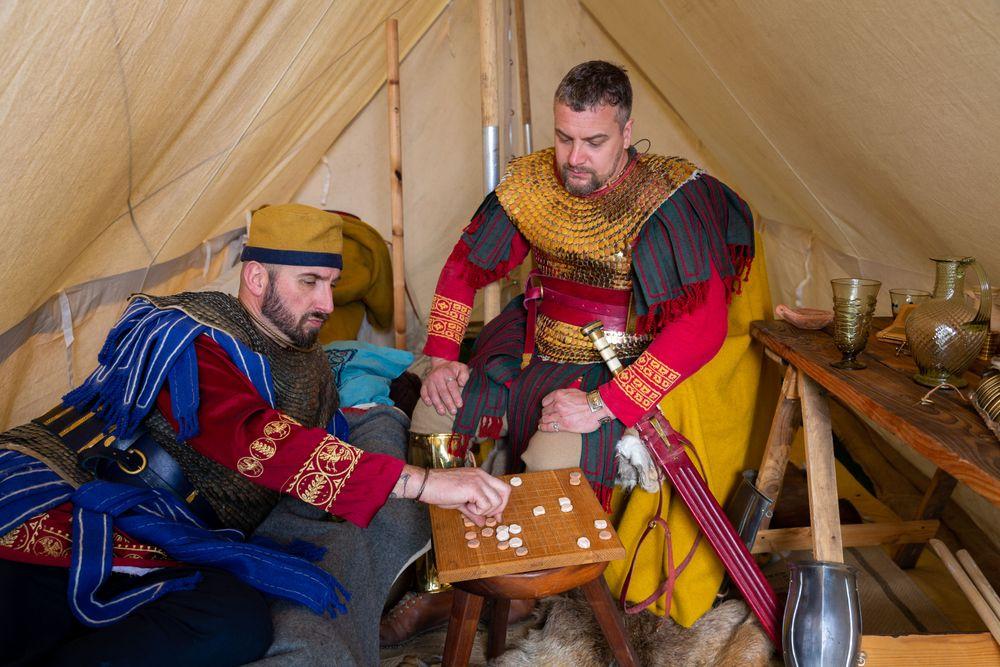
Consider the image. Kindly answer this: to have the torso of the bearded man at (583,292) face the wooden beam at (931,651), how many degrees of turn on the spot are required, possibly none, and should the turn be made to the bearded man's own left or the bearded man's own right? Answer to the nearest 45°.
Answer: approximately 90° to the bearded man's own left

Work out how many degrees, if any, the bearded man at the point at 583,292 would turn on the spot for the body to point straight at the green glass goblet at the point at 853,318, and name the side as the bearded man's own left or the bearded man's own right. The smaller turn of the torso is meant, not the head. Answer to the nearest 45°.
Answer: approximately 90° to the bearded man's own left

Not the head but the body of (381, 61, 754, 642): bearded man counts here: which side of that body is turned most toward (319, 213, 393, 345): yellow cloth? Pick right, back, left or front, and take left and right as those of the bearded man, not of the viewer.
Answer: right

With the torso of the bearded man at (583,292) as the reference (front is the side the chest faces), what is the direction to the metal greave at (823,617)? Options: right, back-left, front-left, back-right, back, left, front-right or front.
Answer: left

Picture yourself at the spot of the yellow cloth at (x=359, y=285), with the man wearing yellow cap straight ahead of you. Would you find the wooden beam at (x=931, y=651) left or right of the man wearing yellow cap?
left

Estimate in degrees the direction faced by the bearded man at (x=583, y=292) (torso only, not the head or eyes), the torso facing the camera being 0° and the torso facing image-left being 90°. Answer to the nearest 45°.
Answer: approximately 45°

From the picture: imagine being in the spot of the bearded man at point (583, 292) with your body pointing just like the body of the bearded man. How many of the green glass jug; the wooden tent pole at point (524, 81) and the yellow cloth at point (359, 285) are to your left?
1

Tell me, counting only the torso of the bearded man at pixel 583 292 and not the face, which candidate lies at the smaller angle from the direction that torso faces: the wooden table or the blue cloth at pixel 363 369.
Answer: the blue cloth

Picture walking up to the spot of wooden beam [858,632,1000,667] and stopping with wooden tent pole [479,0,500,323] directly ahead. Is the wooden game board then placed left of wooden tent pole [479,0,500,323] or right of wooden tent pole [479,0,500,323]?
left
